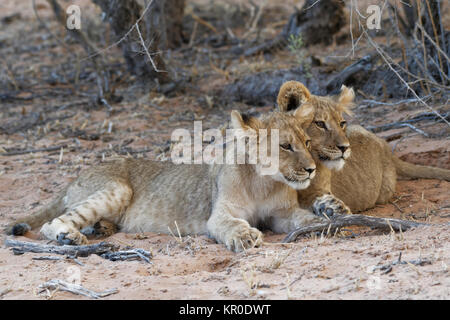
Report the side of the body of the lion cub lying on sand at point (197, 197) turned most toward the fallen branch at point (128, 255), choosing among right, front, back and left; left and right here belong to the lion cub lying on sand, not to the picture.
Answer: right

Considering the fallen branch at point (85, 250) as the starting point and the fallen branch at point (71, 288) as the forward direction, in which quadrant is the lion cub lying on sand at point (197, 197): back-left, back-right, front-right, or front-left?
back-left

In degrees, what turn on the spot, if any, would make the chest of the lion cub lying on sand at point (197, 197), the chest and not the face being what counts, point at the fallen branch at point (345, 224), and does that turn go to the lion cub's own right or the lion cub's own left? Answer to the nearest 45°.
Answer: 0° — it already faces it

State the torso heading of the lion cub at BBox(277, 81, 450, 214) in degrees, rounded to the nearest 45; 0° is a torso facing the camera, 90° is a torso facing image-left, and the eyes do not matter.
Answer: approximately 45°

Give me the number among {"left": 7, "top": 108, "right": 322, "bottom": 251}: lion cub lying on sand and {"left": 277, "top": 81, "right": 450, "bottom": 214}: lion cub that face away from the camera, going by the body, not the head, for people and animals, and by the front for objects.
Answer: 0

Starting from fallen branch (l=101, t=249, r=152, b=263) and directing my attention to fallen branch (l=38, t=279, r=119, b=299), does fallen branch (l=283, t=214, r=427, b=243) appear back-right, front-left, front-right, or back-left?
back-left

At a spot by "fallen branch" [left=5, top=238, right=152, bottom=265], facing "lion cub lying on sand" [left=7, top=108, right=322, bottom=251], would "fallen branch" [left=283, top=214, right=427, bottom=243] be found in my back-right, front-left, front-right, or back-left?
front-right

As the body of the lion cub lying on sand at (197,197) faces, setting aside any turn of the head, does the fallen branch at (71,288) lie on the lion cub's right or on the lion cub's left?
on the lion cub's right

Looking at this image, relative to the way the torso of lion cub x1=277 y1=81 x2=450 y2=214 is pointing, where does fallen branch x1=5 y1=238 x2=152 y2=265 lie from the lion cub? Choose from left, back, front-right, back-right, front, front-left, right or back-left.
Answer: front
